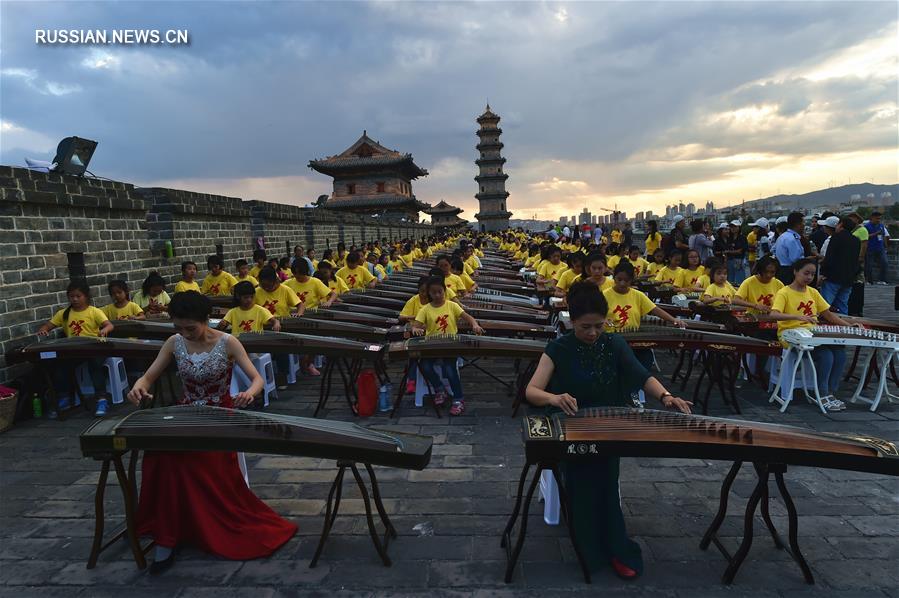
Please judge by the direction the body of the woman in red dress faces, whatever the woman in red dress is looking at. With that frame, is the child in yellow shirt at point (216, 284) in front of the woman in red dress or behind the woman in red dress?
behind

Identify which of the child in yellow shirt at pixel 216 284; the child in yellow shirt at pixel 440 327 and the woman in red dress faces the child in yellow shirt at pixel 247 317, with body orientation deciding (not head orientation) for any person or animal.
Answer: the child in yellow shirt at pixel 216 284

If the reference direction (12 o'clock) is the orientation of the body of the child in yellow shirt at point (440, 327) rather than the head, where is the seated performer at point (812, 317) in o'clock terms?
The seated performer is roughly at 9 o'clock from the child in yellow shirt.

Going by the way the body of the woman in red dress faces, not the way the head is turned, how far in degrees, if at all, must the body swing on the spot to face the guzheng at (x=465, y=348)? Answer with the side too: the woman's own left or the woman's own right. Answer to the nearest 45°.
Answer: approximately 135° to the woman's own left

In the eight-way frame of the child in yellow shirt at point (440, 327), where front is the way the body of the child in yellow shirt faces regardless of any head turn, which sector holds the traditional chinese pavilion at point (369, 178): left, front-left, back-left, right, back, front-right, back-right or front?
back

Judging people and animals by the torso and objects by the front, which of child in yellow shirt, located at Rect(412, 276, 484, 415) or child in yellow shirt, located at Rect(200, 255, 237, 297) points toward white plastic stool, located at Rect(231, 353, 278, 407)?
child in yellow shirt, located at Rect(200, 255, 237, 297)

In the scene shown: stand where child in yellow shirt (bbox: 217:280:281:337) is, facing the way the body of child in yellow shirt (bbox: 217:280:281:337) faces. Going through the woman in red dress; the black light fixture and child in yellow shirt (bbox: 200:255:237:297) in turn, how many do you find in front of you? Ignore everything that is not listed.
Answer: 1

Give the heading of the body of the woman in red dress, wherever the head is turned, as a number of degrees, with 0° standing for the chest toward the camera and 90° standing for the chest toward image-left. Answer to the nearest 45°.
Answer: approximately 0°
